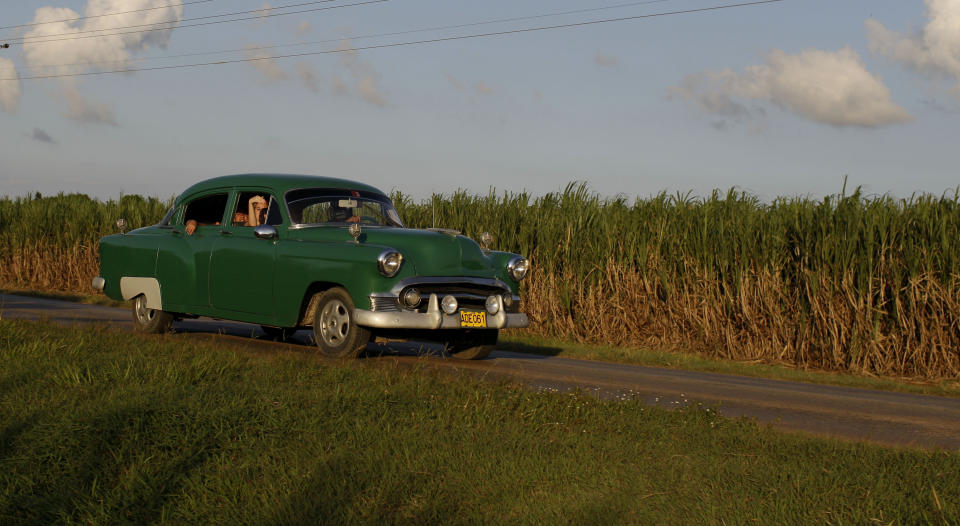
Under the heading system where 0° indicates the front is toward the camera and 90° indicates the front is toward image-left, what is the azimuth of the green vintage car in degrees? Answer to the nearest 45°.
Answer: approximately 315°

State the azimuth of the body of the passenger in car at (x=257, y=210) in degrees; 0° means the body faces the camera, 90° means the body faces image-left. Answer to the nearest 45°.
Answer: approximately 315°
